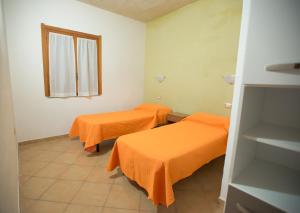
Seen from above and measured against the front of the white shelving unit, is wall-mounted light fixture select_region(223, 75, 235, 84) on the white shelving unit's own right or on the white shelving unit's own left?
on the white shelving unit's own right

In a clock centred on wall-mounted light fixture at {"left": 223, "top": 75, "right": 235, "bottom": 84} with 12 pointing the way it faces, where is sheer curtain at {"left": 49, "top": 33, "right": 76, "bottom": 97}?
The sheer curtain is roughly at 1 o'clock from the wall-mounted light fixture.

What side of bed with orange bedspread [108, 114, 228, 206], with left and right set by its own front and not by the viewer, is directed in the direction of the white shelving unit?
left

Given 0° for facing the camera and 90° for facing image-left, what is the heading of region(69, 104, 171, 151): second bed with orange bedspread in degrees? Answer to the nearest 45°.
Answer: approximately 45°

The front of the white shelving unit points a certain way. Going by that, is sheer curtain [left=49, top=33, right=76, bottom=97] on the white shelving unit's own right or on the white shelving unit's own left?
on the white shelving unit's own right

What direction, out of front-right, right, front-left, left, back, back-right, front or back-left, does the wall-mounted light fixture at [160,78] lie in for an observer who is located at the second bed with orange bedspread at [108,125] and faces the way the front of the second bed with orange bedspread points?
back

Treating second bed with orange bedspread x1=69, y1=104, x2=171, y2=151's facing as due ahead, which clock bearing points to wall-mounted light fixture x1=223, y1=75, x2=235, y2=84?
The wall-mounted light fixture is roughly at 8 o'clock from the second bed with orange bedspread.

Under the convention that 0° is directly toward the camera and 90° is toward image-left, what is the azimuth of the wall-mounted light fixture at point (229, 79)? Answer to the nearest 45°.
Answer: approximately 45°

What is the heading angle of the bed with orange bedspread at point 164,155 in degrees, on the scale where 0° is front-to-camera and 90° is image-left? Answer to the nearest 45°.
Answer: approximately 45°

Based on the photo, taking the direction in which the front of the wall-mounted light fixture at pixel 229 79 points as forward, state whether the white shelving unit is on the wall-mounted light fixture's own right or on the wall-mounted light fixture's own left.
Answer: on the wall-mounted light fixture's own left
